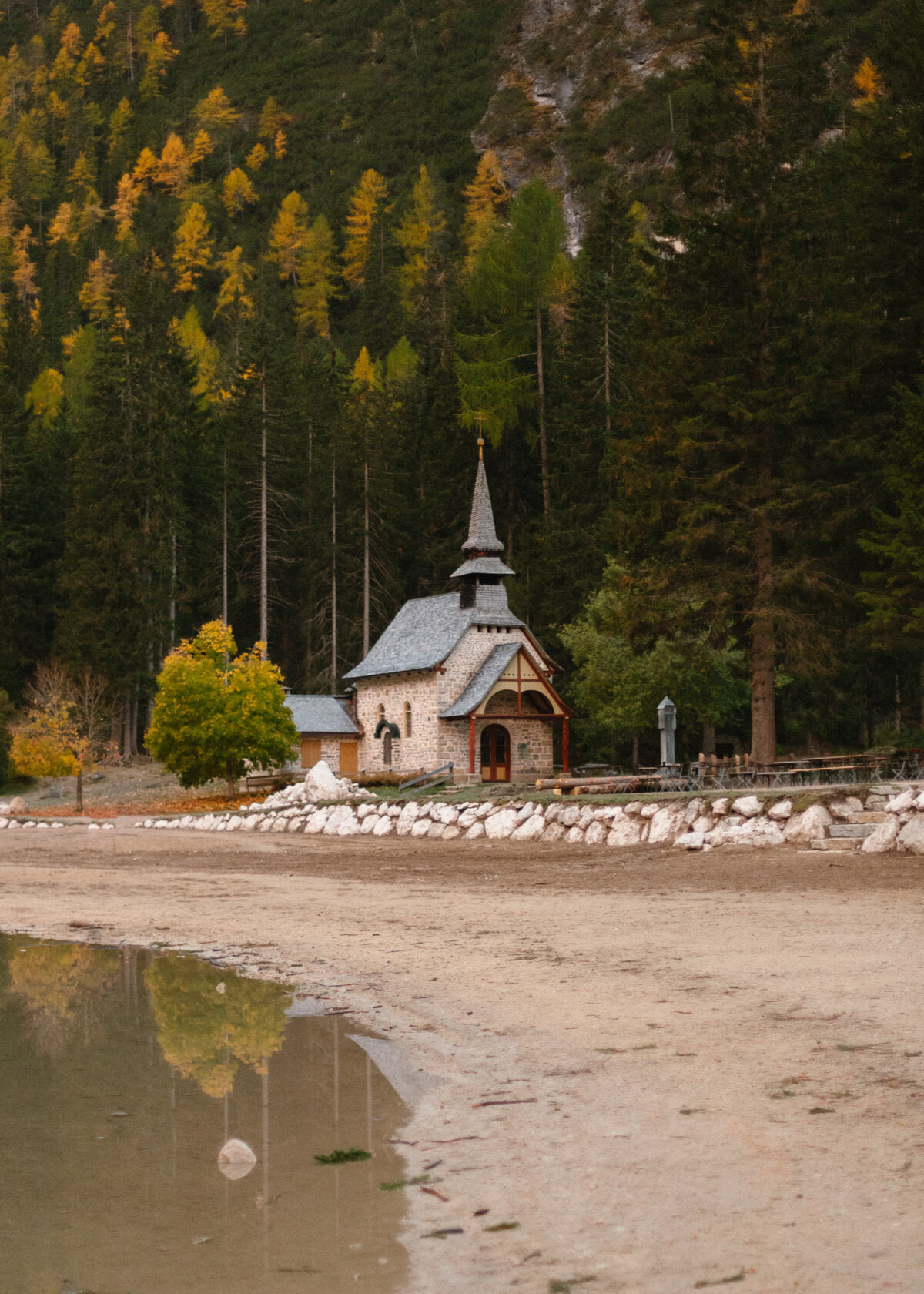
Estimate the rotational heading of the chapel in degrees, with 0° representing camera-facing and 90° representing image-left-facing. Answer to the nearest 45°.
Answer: approximately 315°

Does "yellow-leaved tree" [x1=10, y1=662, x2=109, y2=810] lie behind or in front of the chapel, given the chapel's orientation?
behind

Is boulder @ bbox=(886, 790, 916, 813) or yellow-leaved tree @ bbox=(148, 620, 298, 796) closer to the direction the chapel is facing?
the boulder

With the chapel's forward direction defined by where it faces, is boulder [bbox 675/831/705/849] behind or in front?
in front

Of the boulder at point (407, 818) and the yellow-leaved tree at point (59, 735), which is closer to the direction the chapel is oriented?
the boulder

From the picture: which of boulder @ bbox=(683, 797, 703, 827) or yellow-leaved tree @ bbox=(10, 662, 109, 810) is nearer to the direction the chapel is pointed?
the boulder

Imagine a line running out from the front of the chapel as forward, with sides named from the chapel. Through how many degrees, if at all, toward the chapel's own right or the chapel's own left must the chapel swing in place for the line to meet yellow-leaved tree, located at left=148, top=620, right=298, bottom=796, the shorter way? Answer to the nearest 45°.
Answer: approximately 90° to the chapel's own right

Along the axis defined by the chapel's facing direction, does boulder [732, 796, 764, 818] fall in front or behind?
in front

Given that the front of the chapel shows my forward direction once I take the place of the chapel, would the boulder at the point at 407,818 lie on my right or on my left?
on my right

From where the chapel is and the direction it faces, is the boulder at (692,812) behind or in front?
in front

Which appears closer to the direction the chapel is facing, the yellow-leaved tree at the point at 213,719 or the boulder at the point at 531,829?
the boulder
